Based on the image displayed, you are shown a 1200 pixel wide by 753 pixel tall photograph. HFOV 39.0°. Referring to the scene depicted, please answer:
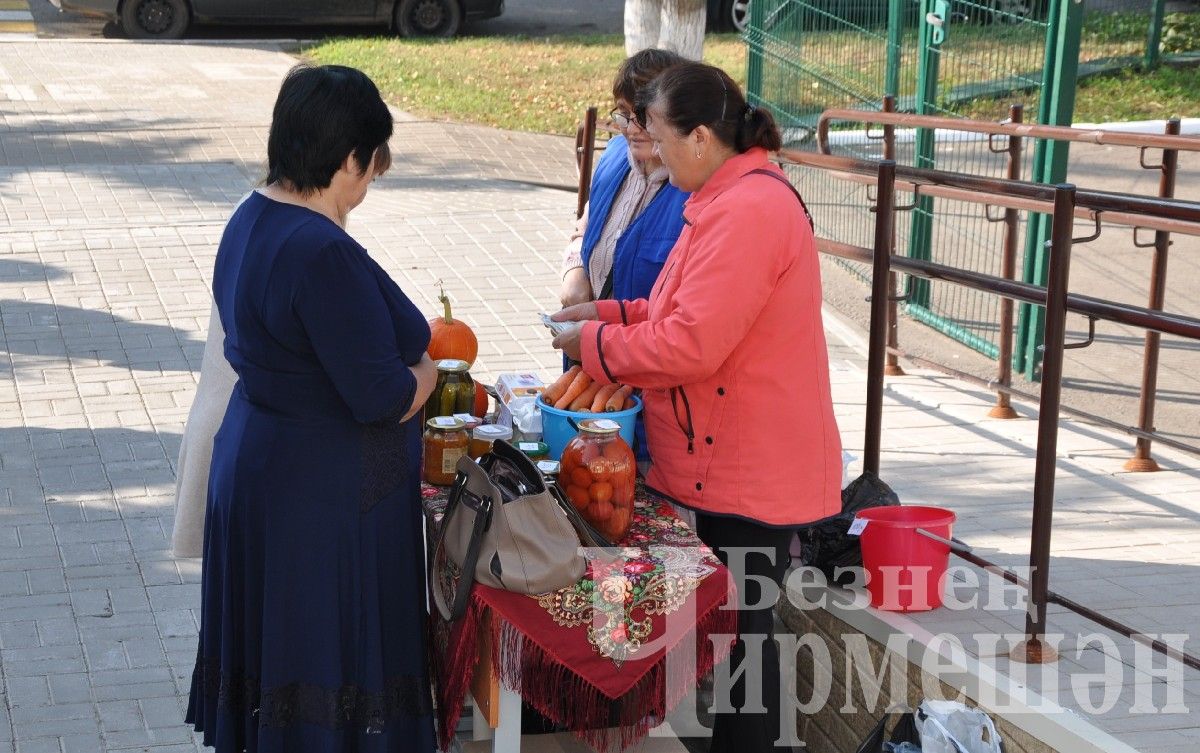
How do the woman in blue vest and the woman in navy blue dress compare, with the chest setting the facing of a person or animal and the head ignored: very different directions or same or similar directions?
very different directions

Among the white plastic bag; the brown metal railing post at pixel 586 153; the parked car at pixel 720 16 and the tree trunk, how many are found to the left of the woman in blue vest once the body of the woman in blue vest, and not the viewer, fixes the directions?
1

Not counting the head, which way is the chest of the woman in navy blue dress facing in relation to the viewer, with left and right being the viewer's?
facing away from the viewer and to the right of the viewer

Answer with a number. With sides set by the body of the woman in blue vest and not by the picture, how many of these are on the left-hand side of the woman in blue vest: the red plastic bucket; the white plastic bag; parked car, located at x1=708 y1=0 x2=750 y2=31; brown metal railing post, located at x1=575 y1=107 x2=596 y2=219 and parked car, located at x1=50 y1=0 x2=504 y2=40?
2

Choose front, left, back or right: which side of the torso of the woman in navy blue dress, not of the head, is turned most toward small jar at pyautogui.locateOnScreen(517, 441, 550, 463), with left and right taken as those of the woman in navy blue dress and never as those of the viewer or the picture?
front

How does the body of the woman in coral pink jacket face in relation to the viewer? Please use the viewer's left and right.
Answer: facing to the left of the viewer

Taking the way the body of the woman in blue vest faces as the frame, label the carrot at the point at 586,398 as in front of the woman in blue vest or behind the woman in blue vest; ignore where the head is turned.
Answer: in front

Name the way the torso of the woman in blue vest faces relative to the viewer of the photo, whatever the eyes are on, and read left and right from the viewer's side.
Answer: facing the viewer and to the left of the viewer

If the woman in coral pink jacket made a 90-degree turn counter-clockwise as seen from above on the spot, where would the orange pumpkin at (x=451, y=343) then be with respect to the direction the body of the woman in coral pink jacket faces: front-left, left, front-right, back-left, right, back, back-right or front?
back-right

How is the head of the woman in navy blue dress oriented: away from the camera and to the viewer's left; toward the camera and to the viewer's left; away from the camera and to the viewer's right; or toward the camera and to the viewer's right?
away from the camera and to the viewer's right

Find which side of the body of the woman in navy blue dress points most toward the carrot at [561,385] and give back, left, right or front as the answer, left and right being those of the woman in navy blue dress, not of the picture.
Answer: front

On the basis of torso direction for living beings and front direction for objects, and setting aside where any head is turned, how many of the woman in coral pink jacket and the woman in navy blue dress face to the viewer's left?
1
